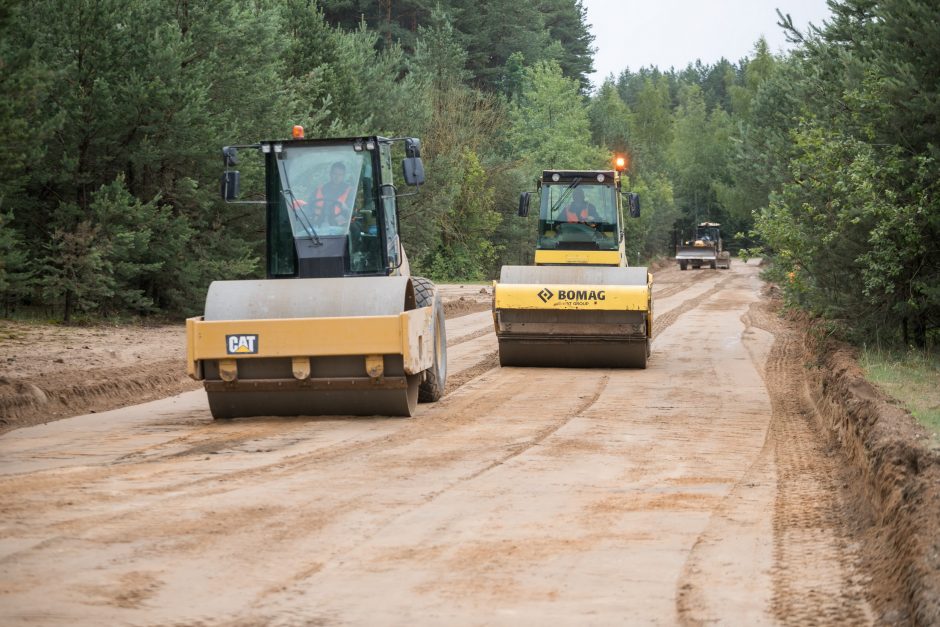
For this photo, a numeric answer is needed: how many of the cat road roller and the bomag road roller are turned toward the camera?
2

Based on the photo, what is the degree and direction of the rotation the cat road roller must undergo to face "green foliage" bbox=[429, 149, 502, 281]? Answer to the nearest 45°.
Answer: approximately 180°

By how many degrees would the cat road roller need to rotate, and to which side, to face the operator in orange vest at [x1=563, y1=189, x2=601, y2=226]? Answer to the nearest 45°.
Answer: approximately 135° to its left

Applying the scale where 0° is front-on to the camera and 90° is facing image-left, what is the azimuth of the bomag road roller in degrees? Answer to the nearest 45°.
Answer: approximately 0°

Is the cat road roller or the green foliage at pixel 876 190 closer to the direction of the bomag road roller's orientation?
the cat road roller

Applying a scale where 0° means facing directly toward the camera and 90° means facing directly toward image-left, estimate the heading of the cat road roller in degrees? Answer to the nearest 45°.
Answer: approximately 0°

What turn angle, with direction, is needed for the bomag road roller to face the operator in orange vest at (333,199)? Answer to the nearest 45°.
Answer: approximately 45° to its right

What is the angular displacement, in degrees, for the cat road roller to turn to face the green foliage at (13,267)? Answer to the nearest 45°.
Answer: approximately 135° to its right

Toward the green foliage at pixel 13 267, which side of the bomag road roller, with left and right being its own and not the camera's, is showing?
right

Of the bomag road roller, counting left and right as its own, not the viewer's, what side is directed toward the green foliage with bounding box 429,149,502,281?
back
